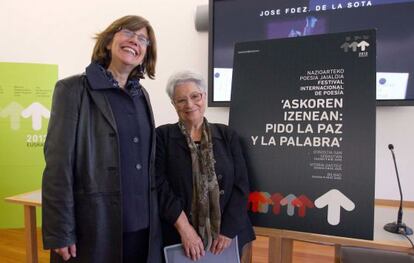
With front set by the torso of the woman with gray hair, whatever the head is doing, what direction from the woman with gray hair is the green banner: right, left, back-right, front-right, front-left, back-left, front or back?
back-right

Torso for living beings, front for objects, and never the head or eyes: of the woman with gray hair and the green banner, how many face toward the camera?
2

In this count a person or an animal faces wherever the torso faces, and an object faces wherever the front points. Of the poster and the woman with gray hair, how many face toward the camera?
2

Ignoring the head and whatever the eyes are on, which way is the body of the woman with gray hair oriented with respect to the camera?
toward the camera

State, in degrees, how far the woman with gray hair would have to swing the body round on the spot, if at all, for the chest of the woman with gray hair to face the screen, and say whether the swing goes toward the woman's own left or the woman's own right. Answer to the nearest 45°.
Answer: approximately 135° to the woman's own left

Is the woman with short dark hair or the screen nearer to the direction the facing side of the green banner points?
the woman with short dark hair

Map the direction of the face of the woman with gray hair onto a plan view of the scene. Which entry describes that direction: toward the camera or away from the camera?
toward the camera

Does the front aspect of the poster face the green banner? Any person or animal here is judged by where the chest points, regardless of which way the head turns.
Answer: no

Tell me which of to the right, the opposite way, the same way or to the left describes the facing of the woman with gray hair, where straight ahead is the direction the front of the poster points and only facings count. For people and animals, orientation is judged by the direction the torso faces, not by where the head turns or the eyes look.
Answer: the same way

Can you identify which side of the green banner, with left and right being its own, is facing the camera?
front

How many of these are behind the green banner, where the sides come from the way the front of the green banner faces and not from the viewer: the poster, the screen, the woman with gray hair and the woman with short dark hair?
0

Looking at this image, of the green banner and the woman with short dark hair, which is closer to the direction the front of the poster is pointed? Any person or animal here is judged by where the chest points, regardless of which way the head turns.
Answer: the woman with short dark hair

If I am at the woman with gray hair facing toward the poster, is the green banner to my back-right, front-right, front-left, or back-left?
back-left

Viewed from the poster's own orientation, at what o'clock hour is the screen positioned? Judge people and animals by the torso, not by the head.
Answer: The screen is roughly at 6 o'clock from the poster.

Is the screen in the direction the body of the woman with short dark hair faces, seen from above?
no

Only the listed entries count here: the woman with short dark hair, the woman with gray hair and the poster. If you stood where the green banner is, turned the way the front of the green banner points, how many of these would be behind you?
0
